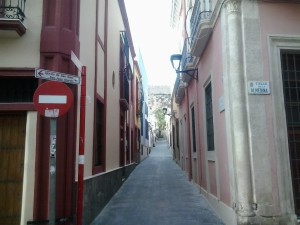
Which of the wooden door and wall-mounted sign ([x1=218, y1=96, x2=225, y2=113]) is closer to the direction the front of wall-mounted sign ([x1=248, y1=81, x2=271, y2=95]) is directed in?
the wooden door

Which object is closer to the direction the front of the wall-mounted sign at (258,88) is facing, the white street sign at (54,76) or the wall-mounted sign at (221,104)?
the white street sign

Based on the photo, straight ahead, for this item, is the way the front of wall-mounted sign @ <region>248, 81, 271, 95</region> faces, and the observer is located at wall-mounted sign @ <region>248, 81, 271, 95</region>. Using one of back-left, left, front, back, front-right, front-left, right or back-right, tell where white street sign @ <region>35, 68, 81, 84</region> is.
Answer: front-right
